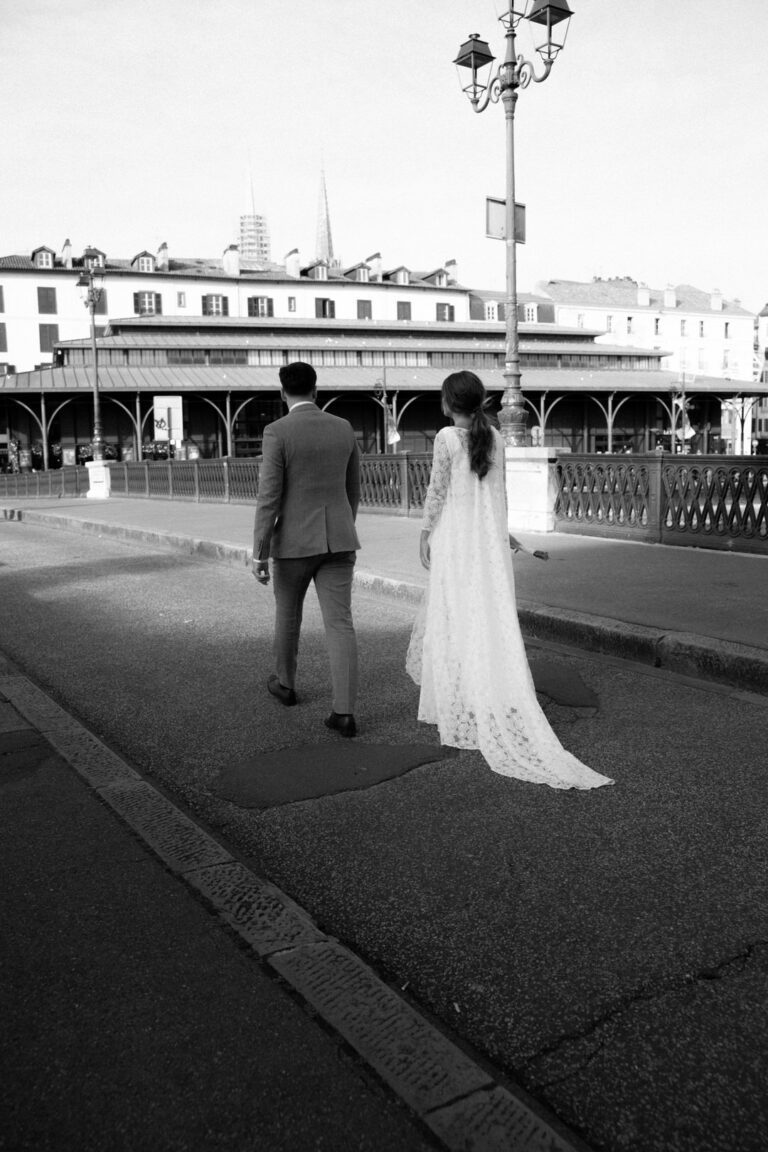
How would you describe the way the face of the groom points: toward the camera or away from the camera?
away from the camera

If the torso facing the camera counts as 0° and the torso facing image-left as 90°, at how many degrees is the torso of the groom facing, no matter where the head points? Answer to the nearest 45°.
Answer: approximately 135°

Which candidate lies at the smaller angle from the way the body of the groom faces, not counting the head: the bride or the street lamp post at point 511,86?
the street lamp post

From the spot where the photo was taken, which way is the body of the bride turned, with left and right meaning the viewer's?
facing away from the viewer and to the left of the viewer

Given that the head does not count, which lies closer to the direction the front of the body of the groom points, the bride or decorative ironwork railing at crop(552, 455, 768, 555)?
the decorative ironwork railing

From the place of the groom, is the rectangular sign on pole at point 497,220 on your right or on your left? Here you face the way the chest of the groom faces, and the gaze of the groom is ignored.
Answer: on your right

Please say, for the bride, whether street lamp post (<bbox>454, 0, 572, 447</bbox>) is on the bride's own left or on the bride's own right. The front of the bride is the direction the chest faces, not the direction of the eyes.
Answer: on the bride's own right
